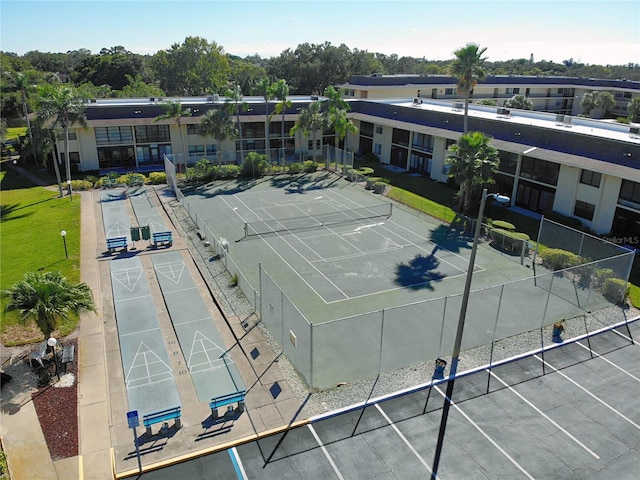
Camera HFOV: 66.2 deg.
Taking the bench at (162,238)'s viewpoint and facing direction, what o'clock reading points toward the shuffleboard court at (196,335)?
The shuffleboard court is roughly at 12 o'clock from the bench.

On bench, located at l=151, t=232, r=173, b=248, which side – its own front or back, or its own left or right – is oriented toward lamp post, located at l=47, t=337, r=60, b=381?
front

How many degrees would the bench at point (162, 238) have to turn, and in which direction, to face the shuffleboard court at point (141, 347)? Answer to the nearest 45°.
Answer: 0° — it already faces it

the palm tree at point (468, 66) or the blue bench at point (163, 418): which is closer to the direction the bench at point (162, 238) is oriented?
the blue bench

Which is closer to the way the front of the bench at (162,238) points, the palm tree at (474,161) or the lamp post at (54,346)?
the lamp post

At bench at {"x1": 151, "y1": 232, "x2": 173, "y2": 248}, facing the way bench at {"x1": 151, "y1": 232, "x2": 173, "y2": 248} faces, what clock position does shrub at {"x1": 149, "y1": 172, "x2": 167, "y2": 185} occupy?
The shrub is roughly at 6 o'clock from the bench.

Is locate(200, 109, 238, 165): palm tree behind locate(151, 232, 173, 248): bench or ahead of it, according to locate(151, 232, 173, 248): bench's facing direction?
behind

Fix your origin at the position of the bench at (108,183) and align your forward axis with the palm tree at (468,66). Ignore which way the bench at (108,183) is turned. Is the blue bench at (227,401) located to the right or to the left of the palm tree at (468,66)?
right

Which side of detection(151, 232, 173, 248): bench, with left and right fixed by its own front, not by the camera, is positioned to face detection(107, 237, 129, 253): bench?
right

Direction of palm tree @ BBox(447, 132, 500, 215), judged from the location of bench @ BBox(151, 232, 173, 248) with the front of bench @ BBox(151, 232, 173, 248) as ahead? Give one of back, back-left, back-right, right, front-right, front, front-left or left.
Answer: left

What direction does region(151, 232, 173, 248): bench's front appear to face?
toward the camera

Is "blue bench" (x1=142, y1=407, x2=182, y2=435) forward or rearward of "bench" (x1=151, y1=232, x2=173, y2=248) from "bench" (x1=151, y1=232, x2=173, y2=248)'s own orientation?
forward

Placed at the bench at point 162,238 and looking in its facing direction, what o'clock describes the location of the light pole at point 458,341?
The light pole is roughly at 11 o'clock from the bench.

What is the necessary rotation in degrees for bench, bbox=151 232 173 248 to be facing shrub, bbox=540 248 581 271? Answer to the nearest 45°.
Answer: approximately 45° to its left

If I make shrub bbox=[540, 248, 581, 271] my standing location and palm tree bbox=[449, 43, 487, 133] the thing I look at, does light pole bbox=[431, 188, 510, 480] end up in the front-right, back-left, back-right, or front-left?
back-left

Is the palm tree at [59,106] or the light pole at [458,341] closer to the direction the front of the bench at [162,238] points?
the light pole

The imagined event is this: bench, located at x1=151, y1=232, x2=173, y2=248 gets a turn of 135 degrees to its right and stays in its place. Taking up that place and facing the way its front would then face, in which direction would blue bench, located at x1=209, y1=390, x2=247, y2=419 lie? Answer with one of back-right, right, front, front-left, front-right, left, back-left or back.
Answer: back-left
